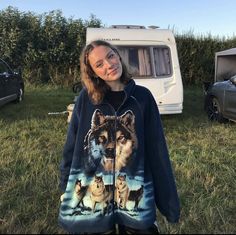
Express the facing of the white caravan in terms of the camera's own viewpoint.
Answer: facing to the left of the viewer

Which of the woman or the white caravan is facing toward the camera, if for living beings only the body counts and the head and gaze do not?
the woman

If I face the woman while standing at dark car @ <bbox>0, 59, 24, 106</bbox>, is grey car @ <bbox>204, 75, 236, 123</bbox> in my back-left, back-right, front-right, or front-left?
front-left

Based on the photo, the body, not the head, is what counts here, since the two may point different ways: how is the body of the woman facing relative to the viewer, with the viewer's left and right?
facing the viewer

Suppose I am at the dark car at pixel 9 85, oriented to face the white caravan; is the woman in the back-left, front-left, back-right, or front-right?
front-right

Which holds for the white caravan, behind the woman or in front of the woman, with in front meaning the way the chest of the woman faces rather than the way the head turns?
behind
